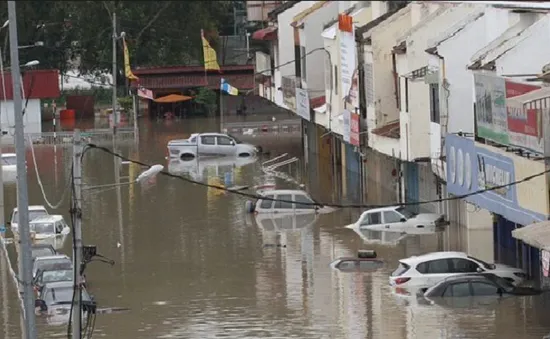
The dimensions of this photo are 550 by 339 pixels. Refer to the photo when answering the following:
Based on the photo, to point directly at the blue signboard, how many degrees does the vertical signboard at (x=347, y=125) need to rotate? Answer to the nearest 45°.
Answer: approximately 45° to its left

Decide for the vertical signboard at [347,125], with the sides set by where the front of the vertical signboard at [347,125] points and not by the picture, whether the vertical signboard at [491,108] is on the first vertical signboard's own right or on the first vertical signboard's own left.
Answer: on the first vertical signboard's own left

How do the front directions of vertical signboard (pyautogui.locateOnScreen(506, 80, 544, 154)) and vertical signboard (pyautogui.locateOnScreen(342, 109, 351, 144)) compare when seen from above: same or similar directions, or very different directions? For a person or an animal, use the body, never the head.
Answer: same or similar directions

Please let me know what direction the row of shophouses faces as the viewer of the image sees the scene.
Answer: facing the viewer and to the left of the viewer

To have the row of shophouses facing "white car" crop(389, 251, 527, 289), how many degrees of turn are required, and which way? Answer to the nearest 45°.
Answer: approximately 45° to its left

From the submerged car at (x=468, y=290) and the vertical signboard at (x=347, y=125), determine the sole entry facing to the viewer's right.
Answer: the submerged car

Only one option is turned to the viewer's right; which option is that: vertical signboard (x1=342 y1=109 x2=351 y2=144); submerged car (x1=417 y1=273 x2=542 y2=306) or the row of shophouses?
the submerged car

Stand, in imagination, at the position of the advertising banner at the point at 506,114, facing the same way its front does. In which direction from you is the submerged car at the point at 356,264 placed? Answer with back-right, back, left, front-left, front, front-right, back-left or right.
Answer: front

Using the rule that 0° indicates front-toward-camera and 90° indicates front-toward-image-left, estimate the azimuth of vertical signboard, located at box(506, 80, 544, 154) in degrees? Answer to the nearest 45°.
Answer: approximately 45°
